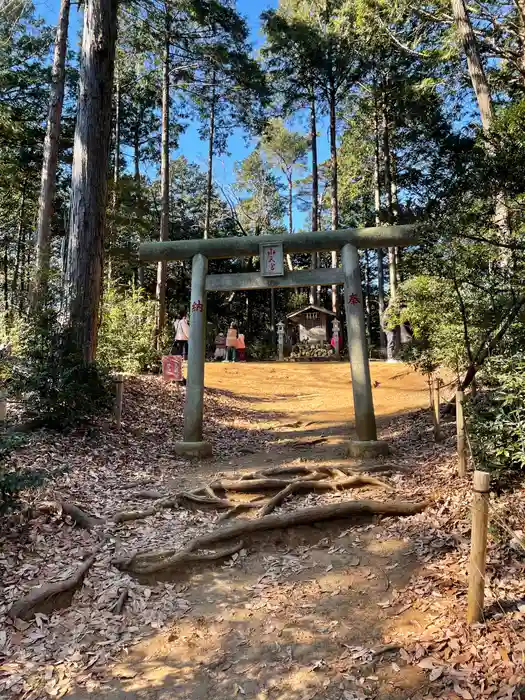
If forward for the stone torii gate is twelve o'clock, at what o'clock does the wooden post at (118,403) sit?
The wooden post is roughly at 3 o'clock from the stone torii gate.

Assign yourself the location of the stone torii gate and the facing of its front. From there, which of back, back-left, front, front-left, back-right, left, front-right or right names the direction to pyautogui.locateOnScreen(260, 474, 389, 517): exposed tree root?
front

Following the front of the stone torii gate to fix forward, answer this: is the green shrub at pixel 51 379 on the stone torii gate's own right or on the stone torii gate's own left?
on the stone torii gate's own right

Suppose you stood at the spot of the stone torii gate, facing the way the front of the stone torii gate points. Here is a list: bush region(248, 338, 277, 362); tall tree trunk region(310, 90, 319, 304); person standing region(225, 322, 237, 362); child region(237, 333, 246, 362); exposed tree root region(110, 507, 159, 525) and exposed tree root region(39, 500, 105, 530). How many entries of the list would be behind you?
4

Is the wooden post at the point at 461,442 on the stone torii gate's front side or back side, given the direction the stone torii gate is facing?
on the front side

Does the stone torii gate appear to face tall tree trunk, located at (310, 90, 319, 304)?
no

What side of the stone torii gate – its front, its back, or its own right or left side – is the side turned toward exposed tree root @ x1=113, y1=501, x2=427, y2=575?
front

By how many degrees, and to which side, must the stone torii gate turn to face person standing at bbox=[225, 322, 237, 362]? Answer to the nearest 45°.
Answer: approximately 180°

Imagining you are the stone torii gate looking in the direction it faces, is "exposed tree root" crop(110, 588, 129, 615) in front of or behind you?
in front

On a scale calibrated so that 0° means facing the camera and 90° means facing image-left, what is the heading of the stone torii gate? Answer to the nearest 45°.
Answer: approximately 0°

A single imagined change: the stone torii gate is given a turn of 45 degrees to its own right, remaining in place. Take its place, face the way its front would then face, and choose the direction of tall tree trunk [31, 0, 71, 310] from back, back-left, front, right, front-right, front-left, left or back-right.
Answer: right

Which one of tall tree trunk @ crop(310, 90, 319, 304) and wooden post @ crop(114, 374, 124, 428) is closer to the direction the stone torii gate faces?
the wooden post

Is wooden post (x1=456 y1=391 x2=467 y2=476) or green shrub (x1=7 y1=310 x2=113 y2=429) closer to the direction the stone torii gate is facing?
the wooden post
